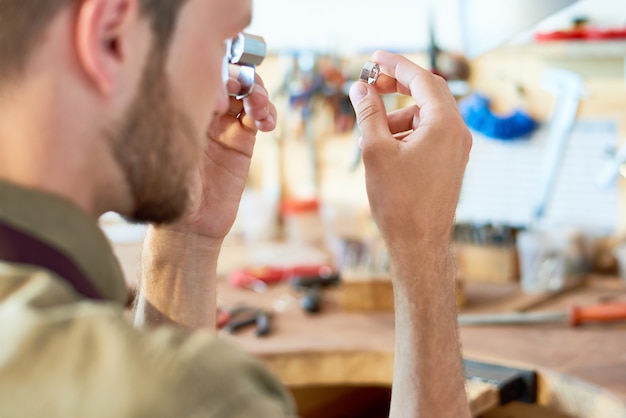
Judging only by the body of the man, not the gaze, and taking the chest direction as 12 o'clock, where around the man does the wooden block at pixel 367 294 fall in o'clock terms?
The wooden block is roughly at 11 o'clock from the man.

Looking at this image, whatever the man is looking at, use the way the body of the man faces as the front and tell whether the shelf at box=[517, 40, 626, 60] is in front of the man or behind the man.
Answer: in front

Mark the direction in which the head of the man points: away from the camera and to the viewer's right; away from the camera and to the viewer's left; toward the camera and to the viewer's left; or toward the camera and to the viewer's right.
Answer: away from the camera and to the viewer's right

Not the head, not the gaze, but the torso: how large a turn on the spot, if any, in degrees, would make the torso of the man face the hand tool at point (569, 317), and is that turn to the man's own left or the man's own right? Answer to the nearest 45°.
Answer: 0° — they already face it

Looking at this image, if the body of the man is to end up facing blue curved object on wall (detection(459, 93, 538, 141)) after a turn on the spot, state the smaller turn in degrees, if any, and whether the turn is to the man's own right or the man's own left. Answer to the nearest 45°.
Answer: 0° — they already face it

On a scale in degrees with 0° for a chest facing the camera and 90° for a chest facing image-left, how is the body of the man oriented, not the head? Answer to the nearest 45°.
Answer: approximately 225°
